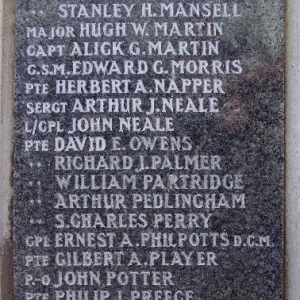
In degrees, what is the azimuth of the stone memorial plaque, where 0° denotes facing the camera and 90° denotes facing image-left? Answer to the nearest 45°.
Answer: approximately 0°
